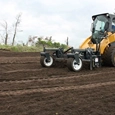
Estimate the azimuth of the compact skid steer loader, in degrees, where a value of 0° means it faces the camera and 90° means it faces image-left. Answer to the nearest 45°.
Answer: approximately 45°
